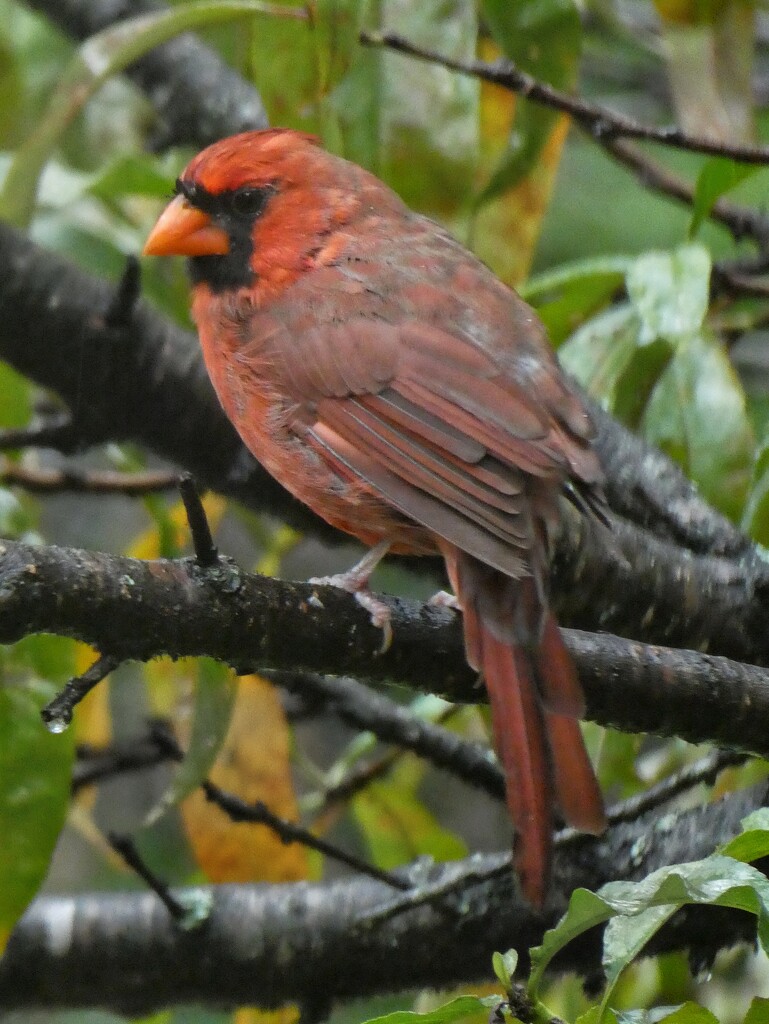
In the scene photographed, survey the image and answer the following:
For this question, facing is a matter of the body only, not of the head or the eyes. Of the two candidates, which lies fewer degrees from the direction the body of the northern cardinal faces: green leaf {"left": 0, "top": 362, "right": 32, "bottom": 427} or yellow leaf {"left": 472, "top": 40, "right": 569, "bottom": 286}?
the green leaf

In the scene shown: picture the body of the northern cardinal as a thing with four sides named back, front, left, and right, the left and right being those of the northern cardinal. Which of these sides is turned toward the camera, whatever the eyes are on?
left
